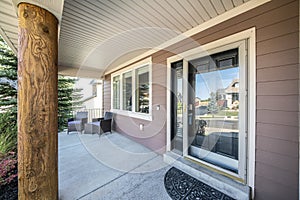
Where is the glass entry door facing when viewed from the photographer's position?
facing the viewer and to the left of the viewer

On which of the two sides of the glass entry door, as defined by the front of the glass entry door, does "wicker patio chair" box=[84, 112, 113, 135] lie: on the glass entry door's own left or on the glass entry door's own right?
on the glass entry door's own right

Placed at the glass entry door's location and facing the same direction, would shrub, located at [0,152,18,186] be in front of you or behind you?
in front

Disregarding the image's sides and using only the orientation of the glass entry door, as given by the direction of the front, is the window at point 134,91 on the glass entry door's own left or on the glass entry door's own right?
on the glass entry door's own right

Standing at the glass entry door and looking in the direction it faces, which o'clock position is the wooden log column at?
The wooden log column is roughly at 12 o'clock from the glass entry door.

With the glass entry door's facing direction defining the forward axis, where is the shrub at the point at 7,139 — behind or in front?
in front

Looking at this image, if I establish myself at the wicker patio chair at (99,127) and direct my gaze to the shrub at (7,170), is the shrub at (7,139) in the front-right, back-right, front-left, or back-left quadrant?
front-right

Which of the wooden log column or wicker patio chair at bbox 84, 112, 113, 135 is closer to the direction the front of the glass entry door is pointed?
the wooden log column

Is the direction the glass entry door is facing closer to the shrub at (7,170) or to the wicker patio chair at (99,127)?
the shrub

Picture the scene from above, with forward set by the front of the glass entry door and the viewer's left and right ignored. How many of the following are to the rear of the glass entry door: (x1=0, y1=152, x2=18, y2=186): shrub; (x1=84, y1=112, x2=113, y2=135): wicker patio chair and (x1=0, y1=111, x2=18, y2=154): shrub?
0

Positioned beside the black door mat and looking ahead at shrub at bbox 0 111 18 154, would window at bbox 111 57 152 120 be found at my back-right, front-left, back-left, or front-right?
front-right
